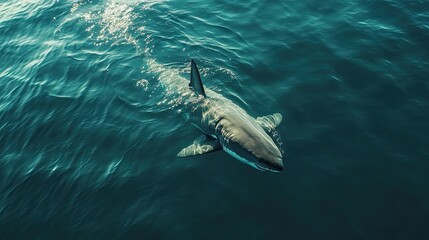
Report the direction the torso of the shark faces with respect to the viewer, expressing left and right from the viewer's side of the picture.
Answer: facing the viewer and to the right of the viewer
